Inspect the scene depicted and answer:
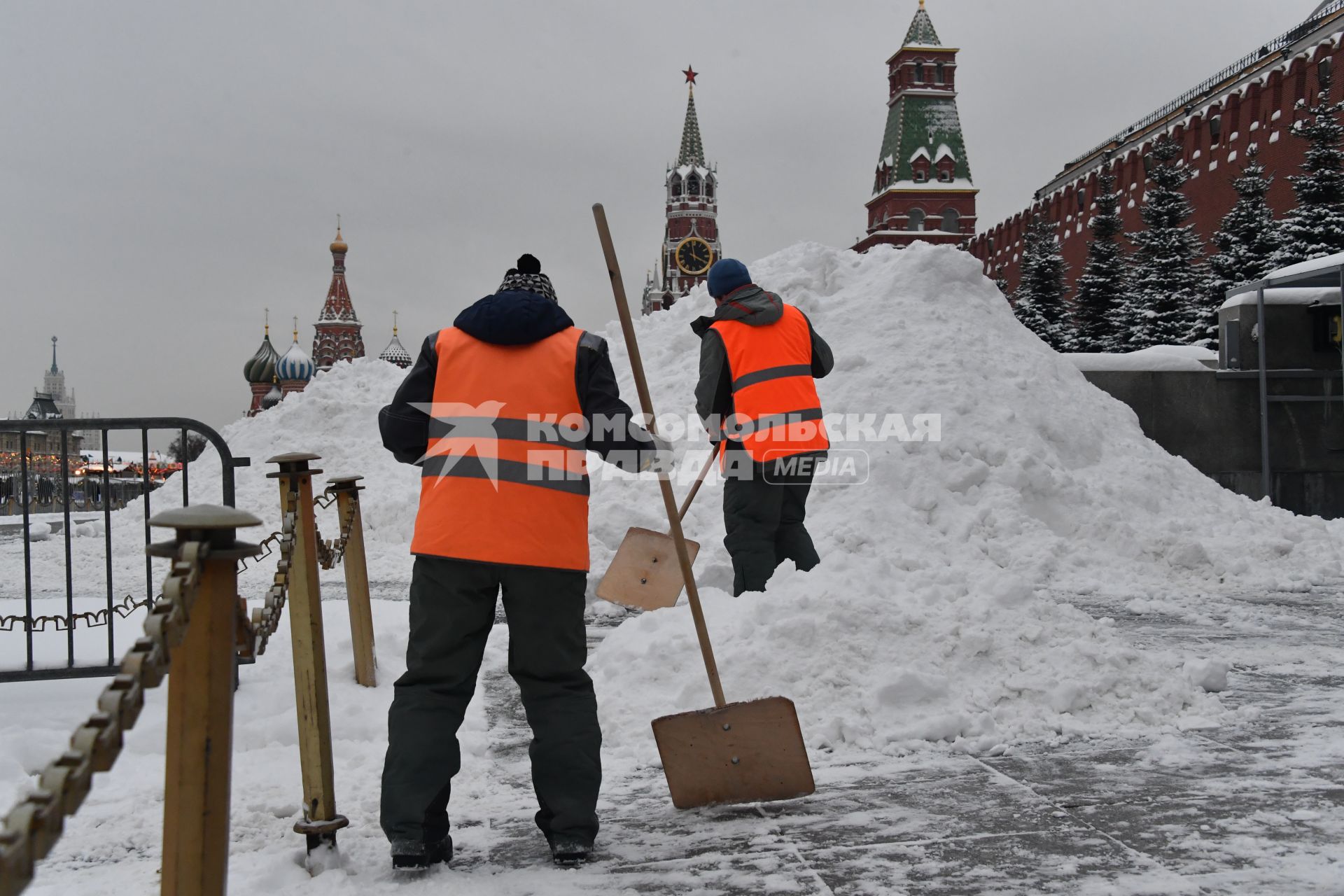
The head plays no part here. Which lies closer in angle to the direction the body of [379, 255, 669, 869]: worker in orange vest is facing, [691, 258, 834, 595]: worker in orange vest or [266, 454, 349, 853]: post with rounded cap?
the worker in orange vest

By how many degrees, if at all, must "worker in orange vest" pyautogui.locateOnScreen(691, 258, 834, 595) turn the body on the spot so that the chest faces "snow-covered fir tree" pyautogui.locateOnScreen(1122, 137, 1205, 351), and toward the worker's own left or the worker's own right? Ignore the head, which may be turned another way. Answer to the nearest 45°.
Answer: approximately 90° to the worker's own right

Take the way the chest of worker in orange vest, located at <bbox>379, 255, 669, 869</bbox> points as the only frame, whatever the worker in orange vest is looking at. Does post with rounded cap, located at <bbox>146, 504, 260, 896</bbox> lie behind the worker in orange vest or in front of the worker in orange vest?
behind

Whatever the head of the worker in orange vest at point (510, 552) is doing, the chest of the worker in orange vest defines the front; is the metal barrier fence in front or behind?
in front

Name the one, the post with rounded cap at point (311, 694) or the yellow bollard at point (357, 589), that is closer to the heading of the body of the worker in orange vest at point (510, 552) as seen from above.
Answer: the yellow bollard

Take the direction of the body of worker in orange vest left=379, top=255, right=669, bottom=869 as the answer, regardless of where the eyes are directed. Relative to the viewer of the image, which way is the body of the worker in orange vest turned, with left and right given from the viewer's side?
facing away from the viewer

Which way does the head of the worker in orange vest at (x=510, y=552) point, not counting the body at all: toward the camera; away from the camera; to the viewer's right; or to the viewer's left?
away from the camera

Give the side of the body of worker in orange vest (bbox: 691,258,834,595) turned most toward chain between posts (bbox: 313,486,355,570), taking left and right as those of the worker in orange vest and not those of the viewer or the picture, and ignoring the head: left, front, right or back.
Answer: left

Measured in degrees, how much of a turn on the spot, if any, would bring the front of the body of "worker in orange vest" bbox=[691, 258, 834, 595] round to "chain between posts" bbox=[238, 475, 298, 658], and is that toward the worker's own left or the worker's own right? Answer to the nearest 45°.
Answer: approximately 135° to the worker's own left

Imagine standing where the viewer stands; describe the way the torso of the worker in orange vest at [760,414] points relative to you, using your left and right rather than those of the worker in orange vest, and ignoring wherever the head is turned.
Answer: facing away from the viewer and to the left of the viewer
